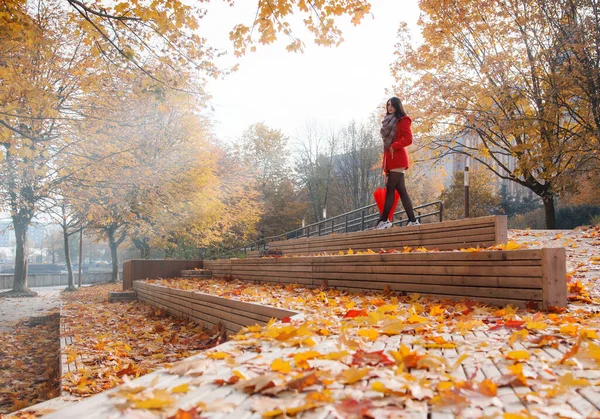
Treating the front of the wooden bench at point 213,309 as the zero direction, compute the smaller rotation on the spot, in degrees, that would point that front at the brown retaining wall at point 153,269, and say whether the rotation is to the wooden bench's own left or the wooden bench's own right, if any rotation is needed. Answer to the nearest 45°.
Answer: approximately 135° to the wooden bench's own right

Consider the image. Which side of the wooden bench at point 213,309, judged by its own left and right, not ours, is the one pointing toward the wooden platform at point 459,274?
back

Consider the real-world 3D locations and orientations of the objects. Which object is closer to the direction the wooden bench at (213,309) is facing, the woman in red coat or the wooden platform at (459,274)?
the wooden platform

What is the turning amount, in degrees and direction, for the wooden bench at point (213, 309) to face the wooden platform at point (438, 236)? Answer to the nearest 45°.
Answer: approximately 135° to its left

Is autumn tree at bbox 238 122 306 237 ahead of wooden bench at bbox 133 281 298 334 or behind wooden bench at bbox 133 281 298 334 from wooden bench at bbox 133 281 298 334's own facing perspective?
behind

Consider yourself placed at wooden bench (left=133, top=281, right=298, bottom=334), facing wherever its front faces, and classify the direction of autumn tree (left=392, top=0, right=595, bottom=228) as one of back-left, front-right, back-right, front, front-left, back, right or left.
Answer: back
